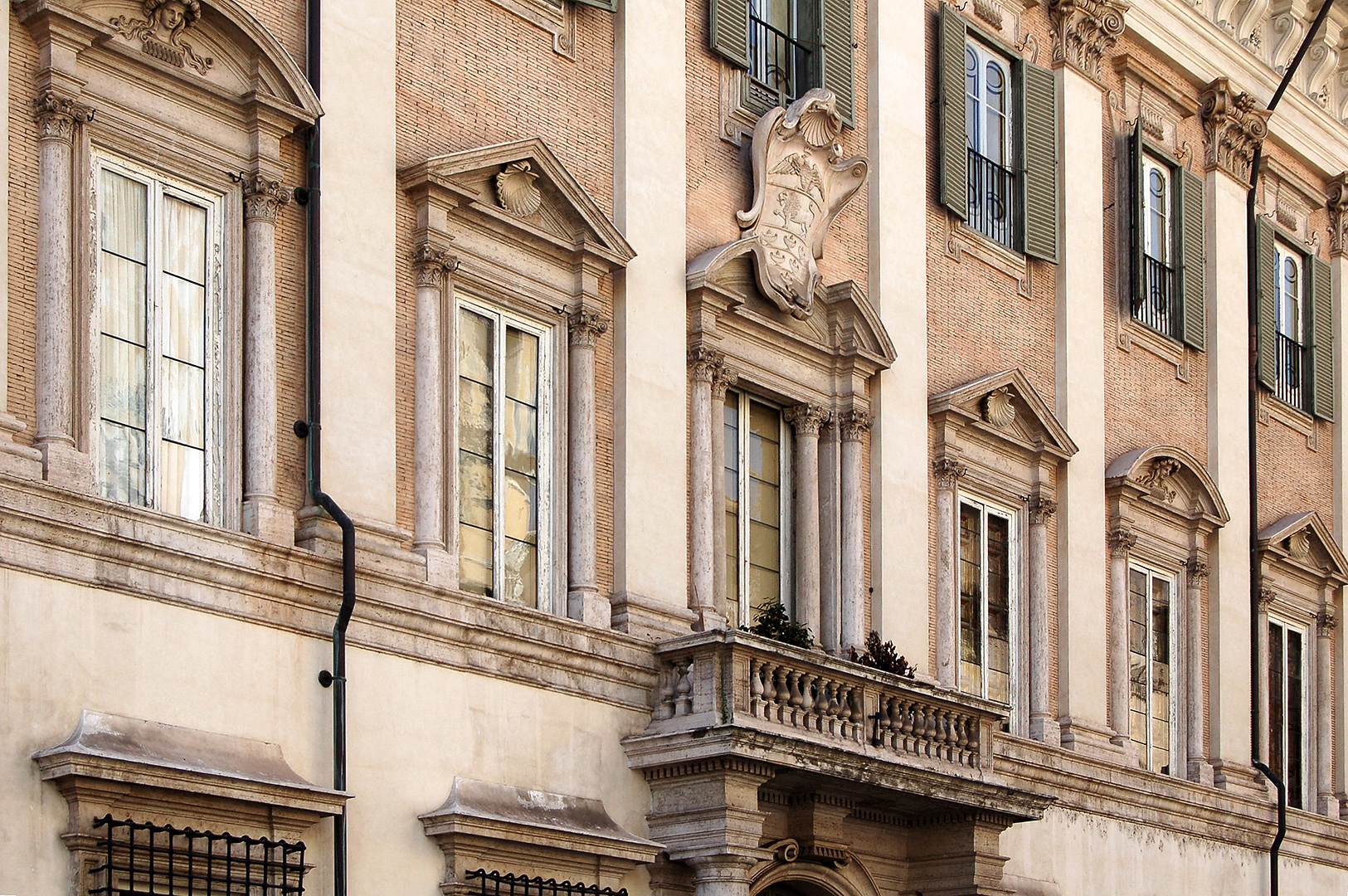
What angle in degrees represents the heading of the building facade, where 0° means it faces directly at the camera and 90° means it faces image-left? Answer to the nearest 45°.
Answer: approximately 315°
